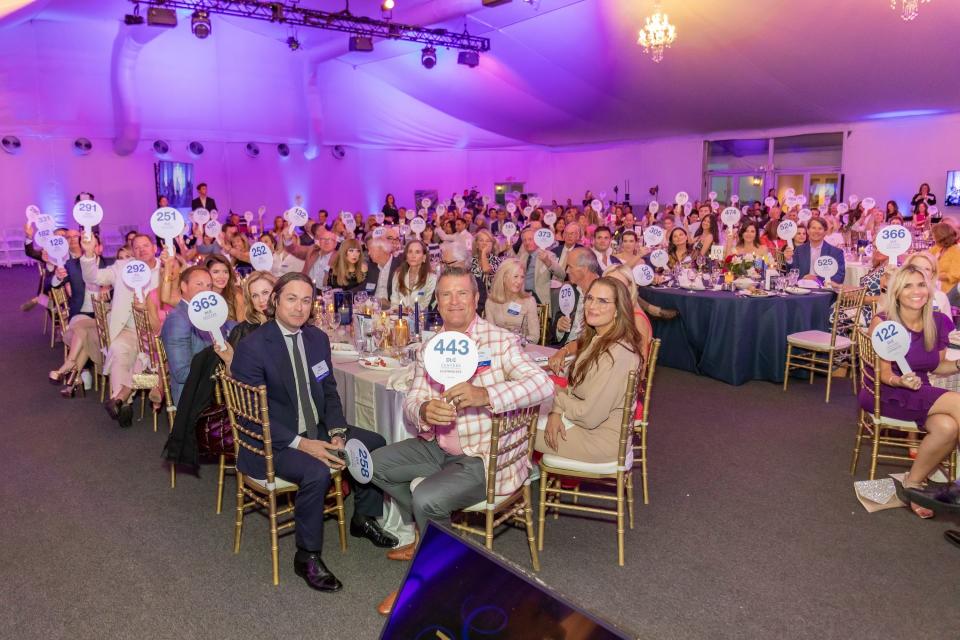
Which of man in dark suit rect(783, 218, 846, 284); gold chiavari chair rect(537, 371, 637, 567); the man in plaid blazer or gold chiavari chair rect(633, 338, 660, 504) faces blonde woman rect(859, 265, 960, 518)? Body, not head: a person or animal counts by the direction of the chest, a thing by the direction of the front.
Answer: the man in dark suit

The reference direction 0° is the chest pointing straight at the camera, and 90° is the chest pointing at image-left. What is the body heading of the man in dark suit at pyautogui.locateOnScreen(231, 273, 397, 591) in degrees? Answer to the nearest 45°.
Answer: approximately 315°

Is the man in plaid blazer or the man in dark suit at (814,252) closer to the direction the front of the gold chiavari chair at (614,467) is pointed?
the man in plaid blazer

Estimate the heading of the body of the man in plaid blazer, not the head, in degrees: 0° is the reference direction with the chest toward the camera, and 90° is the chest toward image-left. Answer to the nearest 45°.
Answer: approximately 45°

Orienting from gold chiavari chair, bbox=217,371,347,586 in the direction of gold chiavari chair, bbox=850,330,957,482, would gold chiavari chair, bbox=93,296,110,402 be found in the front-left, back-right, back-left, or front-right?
back-left

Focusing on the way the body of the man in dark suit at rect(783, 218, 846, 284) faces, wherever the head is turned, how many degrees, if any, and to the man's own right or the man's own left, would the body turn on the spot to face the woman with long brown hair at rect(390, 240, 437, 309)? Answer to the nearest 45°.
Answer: approximately 45° to the man's own right

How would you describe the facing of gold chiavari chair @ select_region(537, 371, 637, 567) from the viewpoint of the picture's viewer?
facing to the left of the viewer

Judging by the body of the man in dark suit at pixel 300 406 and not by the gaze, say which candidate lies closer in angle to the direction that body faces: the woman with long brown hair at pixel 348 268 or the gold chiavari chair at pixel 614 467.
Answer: the gold chiavari chair

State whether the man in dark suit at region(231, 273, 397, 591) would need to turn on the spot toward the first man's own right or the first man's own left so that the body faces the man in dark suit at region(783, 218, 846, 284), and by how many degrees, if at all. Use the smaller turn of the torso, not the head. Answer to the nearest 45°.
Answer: approximately 90° to the first man's own left
